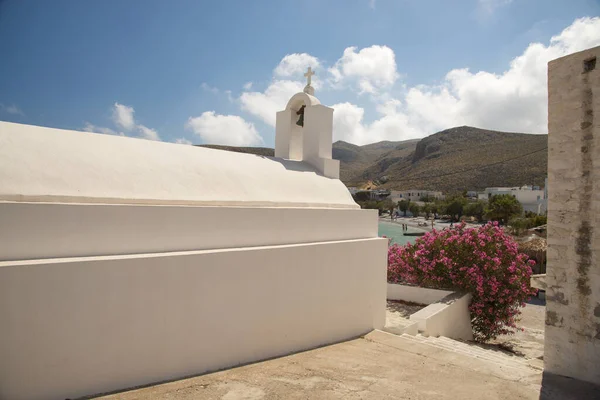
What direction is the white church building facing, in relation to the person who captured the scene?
facing away from the viewer and to the right of the viewer

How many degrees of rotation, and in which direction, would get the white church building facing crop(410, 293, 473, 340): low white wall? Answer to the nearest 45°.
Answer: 0° — it already faces it

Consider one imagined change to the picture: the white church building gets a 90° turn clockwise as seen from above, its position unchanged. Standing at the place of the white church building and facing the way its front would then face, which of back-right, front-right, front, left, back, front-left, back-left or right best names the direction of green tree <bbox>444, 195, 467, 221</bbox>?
left

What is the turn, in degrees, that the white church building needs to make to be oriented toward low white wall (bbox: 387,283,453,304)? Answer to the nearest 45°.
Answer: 0° — it already faces it

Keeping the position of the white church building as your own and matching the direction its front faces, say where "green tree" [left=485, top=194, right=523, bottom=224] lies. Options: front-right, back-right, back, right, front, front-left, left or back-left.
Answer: front

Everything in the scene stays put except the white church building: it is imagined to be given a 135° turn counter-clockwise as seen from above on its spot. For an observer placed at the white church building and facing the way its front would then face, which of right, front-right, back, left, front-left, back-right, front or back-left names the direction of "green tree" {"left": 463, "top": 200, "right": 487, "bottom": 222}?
back-right
